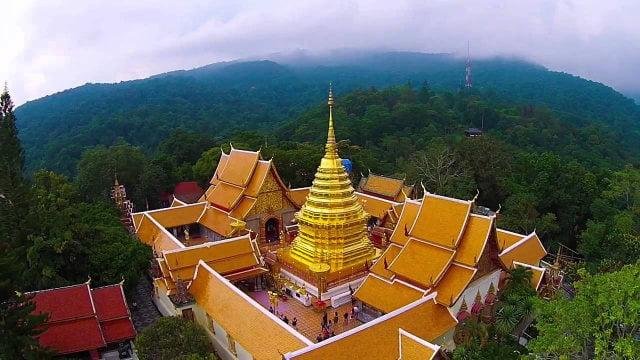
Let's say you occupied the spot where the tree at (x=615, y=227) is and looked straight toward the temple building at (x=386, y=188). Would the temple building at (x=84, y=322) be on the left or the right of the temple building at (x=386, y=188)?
left

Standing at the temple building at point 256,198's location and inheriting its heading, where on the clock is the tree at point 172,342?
The tree is roughly at 2 o'clock from the temple building.

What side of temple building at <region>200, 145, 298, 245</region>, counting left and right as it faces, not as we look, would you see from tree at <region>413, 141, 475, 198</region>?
left

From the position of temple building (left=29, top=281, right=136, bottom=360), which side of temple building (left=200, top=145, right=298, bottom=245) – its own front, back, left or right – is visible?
right

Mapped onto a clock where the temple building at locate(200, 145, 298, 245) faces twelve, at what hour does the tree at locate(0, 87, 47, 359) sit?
The tree is roughly at 3 o'clock from the temple building.

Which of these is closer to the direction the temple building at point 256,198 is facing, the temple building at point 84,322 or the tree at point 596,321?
the tree

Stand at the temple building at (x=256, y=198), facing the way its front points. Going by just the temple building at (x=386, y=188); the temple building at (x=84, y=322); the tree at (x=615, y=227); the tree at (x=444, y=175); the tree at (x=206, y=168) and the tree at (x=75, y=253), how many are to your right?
2

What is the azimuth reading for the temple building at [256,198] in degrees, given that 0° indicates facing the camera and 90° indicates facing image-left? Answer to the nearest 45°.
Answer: approximately 315°
